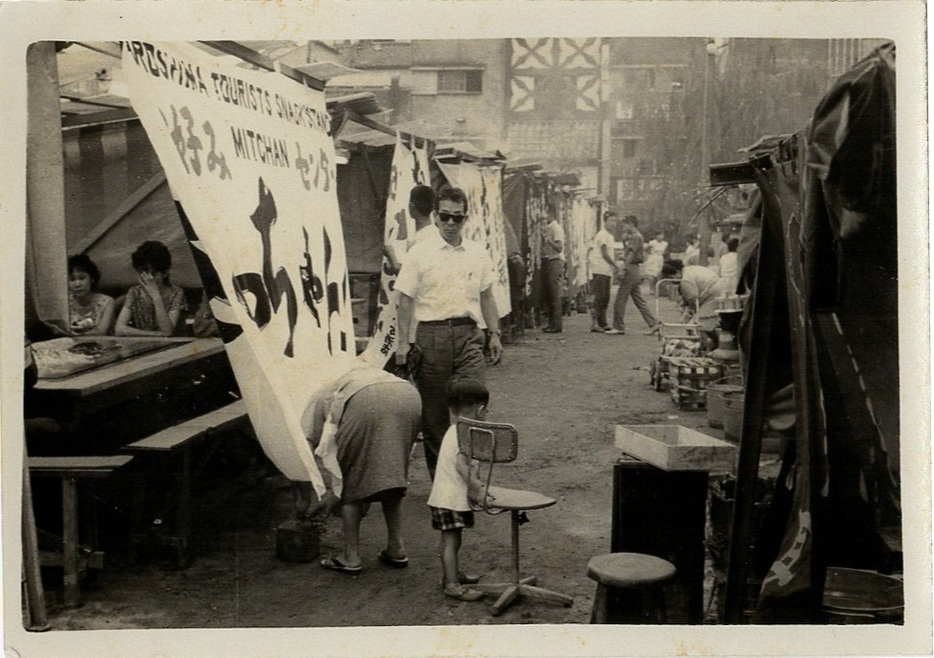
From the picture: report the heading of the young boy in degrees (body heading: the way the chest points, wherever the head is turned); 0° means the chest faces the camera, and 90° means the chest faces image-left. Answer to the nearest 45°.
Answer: approximately 270°

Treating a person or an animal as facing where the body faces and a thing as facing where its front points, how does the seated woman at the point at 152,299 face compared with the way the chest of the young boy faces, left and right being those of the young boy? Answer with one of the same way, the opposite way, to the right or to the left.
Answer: to the right

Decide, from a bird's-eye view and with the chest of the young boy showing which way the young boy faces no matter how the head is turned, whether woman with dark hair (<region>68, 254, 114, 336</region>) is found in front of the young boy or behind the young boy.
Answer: behind

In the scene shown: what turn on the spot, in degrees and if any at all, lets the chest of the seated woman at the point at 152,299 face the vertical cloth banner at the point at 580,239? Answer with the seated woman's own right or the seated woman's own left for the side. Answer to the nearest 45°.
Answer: approximately 90° to the seated woman's own left

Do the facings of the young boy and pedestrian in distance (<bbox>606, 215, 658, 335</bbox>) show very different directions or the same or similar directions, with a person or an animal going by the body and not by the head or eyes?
very different directions

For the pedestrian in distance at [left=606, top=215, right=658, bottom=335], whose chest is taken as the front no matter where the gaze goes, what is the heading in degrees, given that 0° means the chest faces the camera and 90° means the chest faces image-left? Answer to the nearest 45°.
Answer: approximately 90°
